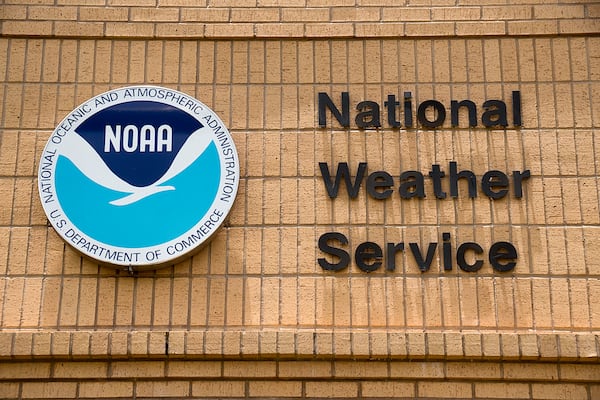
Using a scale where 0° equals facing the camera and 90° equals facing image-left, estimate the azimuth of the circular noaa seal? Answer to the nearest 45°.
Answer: approximately 0°
